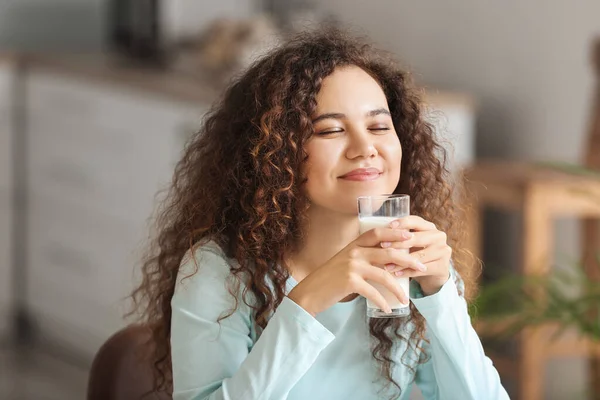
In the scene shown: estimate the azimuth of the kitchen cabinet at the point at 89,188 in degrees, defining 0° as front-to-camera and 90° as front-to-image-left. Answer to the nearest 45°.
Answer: approximately 45°

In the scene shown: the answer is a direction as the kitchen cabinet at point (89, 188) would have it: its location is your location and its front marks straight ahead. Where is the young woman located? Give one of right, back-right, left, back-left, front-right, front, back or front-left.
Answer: front-left

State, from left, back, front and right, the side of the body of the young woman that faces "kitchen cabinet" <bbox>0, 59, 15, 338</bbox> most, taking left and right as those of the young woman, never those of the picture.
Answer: back
